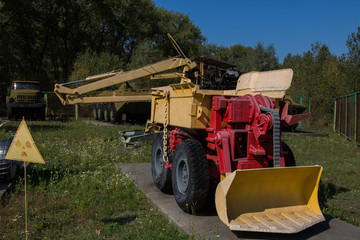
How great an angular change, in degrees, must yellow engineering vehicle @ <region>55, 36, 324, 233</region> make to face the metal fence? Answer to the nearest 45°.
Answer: approximately 90° to its left

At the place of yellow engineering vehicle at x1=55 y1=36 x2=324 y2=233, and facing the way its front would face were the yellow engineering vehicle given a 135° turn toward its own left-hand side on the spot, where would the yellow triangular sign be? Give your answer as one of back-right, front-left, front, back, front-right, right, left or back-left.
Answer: left

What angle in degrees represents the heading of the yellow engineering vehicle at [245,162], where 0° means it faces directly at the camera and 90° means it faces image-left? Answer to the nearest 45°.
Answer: approximately 315°
